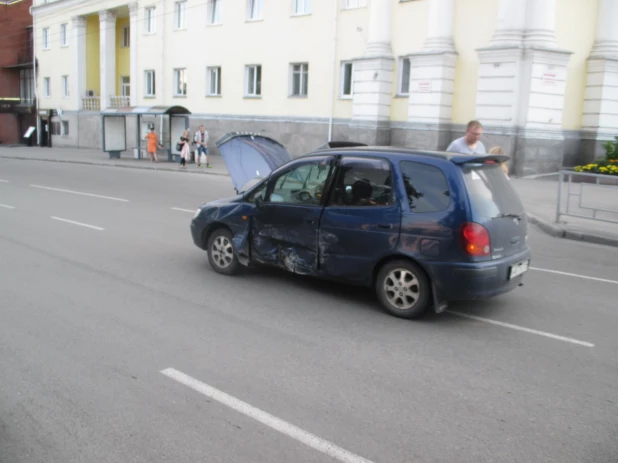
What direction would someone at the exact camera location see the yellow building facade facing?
facing the viewer and to the left of the viewer

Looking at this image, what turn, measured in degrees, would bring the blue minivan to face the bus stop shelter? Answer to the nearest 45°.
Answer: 0° — it already faces it

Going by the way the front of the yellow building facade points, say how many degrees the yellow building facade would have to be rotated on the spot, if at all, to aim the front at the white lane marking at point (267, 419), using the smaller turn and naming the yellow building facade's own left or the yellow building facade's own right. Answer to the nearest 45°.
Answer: approximately 45° to the yellow building facade's own left

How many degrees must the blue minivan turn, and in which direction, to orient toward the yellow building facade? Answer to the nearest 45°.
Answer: approximately 45° to its right

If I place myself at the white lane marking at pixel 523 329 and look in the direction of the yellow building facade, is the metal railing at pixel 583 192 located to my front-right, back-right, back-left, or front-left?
front-right

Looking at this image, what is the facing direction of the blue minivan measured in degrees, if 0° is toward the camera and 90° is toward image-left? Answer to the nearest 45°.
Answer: approximately 135°

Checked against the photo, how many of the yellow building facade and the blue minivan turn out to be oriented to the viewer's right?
0

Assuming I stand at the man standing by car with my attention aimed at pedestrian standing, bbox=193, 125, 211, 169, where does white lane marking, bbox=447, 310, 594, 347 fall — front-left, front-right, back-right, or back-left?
back-left

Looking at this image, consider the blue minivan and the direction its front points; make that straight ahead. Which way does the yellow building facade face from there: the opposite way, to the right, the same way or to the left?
to the left

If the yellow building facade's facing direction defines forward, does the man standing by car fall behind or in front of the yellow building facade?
in front

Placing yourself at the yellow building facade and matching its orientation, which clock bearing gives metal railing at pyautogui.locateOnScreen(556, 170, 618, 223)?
The metal railing is roughly at 10 o'clock from the yellow building facade.

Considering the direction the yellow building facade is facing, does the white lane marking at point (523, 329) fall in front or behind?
in front
